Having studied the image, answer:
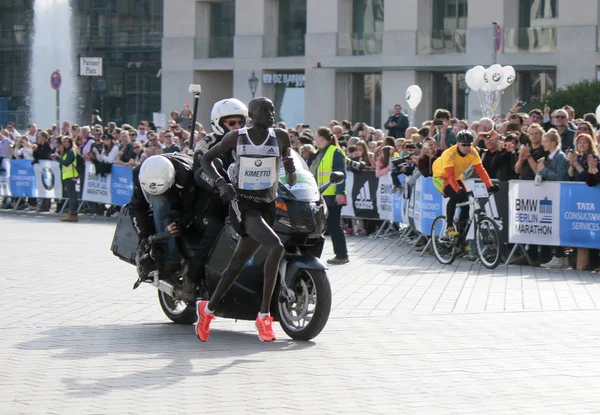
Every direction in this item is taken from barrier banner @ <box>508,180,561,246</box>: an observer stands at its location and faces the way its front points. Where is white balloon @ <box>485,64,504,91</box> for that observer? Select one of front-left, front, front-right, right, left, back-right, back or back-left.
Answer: back

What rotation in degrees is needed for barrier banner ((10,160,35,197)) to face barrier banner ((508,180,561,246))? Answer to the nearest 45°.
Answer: approximately 45° to its left

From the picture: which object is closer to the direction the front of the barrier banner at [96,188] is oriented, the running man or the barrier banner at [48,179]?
the running man

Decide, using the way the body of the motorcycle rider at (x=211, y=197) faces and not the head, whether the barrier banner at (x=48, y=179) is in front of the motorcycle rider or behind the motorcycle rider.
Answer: behind

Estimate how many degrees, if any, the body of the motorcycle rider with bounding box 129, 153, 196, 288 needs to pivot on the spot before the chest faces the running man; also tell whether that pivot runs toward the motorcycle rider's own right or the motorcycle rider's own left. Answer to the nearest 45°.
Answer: approximately 45° to the motorcycle rider's own left

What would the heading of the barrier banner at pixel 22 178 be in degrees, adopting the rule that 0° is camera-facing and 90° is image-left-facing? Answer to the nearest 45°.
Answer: approximately 0°

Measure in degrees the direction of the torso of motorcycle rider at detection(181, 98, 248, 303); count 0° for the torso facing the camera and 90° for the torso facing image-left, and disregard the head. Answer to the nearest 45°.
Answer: approximately 315°

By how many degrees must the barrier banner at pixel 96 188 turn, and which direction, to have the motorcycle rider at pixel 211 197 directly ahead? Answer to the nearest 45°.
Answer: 0° — it already faces them

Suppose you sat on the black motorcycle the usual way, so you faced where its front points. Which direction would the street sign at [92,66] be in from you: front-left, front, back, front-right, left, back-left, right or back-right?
back-left

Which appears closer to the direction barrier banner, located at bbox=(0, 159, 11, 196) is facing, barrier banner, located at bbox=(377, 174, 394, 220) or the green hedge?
the barrier banner

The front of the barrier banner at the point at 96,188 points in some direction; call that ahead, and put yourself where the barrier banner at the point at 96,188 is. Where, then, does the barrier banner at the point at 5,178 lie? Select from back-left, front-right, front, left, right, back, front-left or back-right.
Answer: back-right

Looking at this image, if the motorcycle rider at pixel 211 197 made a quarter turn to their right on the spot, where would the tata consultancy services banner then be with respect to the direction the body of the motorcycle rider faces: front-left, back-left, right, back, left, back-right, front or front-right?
back

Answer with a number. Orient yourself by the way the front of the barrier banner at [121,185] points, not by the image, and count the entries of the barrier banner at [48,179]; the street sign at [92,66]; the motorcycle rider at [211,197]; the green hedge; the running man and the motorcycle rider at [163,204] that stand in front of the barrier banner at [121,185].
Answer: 3
